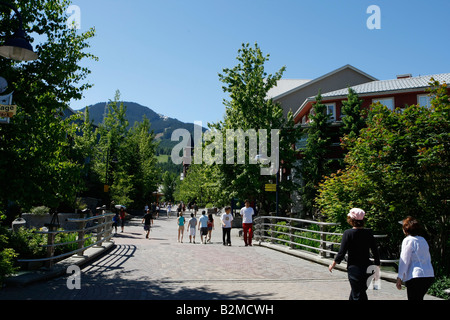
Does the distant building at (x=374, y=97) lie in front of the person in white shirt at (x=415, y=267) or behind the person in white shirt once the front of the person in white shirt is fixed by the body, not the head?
in front

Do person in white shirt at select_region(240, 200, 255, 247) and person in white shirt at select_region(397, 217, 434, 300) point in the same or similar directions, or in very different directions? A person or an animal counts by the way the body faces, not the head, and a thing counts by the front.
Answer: very different directions

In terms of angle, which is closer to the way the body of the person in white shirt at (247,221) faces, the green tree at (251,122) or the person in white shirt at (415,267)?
the person in white shirt

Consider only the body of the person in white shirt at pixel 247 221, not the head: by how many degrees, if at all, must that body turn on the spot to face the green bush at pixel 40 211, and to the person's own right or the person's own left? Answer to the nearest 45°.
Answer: approximately 135° to the person's own right

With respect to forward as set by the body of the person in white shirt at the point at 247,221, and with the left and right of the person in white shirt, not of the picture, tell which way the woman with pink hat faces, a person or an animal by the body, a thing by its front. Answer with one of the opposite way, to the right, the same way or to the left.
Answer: the opposite way

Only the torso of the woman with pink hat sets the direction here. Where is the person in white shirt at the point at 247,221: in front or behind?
in front

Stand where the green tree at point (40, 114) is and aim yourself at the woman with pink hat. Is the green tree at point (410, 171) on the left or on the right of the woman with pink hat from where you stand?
left

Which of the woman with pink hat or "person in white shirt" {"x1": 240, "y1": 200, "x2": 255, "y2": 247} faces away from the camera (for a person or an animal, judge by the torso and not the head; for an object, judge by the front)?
the woman with pink hat

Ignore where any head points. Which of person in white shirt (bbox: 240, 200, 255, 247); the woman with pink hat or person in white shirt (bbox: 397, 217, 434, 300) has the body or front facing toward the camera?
person in white shirt (bbox: 240, 200, 255, 247)

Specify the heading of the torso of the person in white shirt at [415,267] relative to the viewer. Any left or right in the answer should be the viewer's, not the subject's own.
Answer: facing away from the viewer and to the left of the viewer

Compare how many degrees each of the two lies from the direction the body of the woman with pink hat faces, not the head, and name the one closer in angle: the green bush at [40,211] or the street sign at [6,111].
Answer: the green bush

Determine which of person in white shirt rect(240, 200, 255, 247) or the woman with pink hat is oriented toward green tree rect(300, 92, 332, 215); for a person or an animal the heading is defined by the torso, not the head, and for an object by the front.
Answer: the woman with pink hat

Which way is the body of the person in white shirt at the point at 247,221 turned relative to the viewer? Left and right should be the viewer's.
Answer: facing the viewer

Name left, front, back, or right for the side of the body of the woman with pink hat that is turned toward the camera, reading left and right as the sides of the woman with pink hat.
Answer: back

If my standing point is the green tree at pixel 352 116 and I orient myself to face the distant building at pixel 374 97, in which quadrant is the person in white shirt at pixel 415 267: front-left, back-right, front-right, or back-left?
back-right

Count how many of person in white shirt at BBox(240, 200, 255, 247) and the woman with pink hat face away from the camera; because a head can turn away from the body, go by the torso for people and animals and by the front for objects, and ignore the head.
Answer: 1
